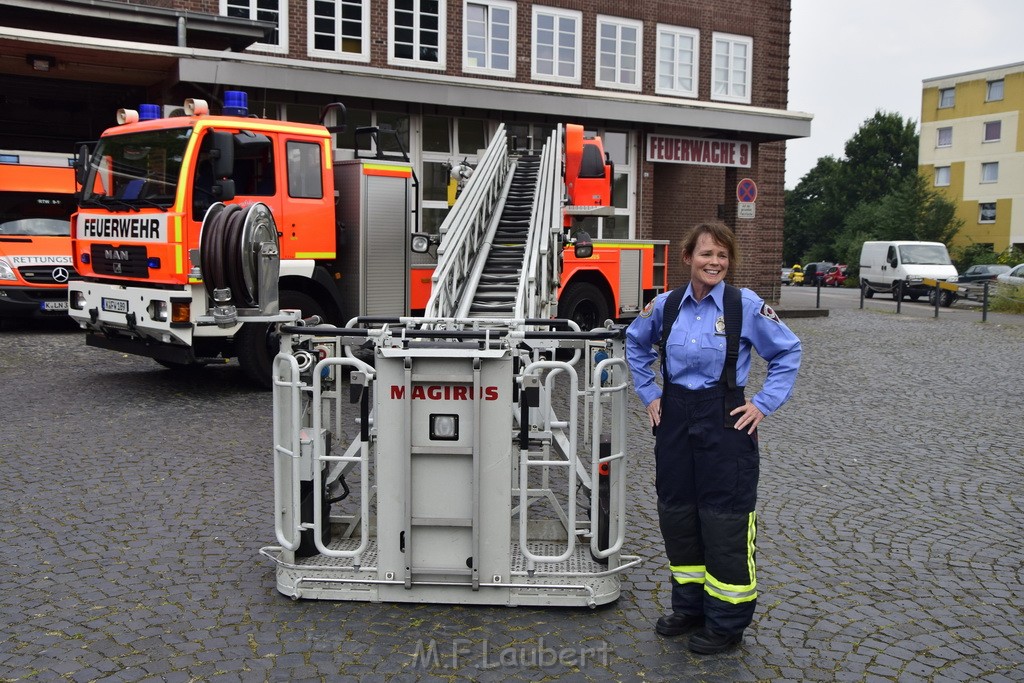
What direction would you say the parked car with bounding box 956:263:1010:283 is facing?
to the viewer's left

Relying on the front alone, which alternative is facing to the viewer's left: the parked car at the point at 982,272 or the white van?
the parked car

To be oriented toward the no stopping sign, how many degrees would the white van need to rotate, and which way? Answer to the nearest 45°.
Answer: approximately 45° to its right

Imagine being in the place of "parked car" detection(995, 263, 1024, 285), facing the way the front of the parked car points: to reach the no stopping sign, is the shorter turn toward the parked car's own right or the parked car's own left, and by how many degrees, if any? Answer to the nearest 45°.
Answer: approximately 45° to the parked car's own left

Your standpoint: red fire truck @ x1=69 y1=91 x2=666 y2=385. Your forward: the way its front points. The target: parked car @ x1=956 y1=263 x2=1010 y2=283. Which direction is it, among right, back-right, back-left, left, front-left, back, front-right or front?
back

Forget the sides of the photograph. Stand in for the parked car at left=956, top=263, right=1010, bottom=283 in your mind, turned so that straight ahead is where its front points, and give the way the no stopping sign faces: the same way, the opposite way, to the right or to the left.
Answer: to the left

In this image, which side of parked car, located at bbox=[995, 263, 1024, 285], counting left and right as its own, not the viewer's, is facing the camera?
left

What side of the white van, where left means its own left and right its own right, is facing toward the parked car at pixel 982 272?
left

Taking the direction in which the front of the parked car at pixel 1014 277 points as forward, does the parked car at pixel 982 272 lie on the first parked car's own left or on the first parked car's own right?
on the first parked car's own right

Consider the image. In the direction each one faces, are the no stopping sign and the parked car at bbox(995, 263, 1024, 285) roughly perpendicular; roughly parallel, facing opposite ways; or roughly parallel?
roughly perpendicular

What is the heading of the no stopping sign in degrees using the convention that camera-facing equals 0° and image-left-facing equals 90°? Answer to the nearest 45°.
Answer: approximately 0°
